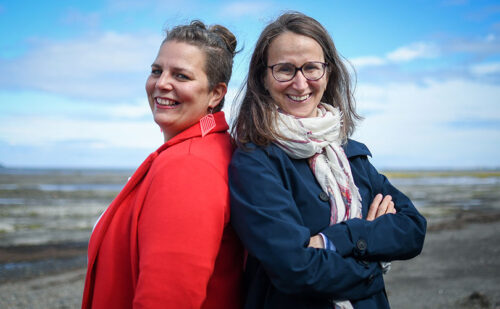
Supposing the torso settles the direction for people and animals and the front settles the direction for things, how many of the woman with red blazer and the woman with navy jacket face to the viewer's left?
1

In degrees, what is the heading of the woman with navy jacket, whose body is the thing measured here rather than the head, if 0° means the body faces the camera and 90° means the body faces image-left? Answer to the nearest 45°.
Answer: approximately 315°

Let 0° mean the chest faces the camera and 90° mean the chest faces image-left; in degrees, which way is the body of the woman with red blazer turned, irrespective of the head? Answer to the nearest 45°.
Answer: approximately 90°

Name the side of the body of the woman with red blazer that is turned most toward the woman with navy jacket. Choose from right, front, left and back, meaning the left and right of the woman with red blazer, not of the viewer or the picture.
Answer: back

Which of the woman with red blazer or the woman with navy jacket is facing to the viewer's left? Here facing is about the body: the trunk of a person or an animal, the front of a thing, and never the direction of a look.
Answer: the woman with red blazer

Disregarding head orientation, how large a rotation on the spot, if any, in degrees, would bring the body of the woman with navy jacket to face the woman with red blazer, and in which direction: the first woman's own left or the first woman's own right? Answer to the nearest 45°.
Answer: approximately 90° to the first woman's own right
